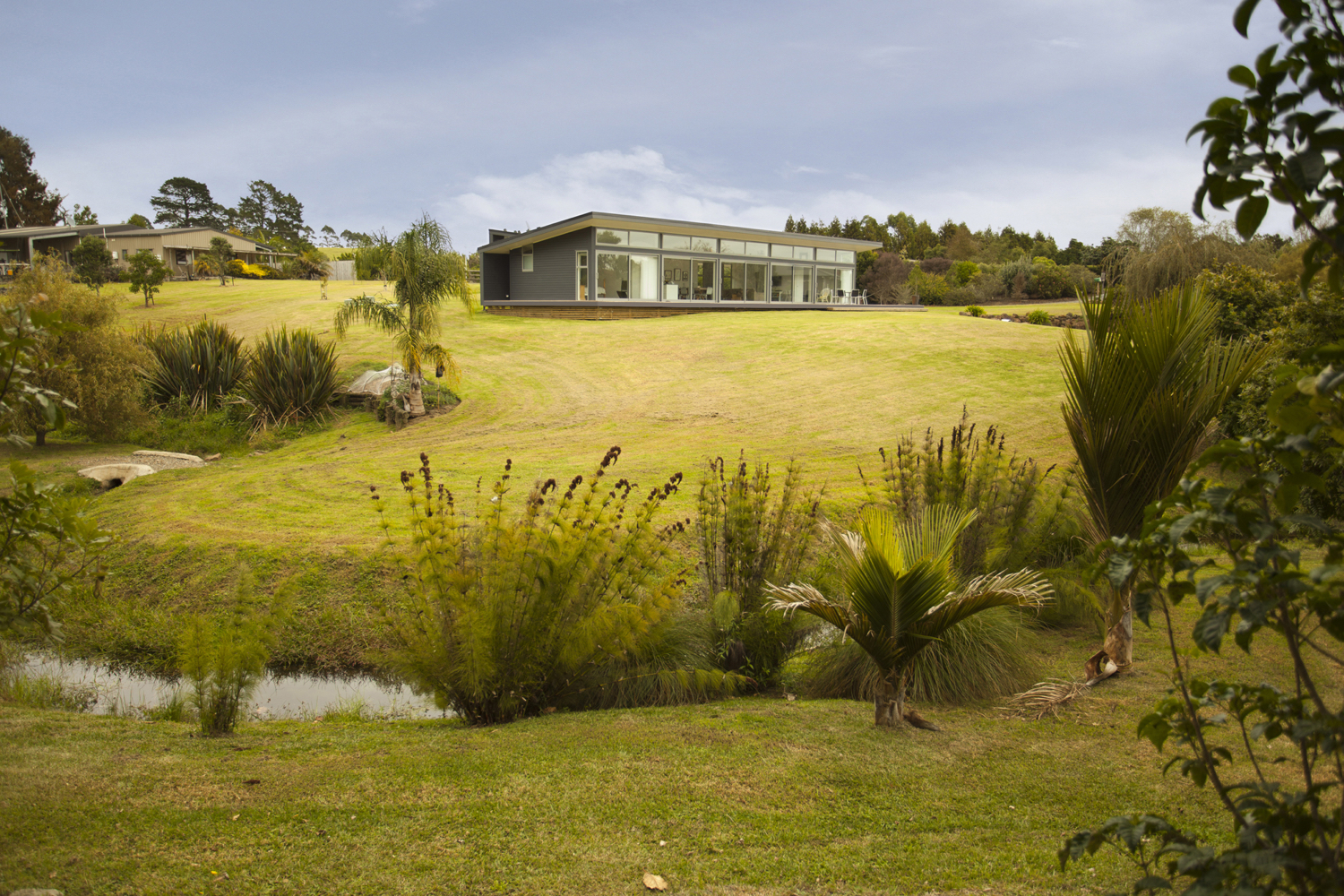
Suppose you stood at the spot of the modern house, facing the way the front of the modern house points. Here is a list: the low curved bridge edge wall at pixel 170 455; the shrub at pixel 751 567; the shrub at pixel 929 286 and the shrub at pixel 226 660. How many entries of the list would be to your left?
1

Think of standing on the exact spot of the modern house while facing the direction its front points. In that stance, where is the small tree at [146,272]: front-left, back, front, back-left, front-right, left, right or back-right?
back-right

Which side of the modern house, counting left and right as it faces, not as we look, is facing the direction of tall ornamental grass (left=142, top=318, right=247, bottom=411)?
right

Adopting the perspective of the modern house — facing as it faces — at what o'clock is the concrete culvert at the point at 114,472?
The concrete culvert is roughly at 2 o'clock from the modern house.

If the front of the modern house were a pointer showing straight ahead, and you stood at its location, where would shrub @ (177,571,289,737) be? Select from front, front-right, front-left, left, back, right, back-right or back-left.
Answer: front-right

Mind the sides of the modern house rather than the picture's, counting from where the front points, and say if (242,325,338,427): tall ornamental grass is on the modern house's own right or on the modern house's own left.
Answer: on the modern house's own right

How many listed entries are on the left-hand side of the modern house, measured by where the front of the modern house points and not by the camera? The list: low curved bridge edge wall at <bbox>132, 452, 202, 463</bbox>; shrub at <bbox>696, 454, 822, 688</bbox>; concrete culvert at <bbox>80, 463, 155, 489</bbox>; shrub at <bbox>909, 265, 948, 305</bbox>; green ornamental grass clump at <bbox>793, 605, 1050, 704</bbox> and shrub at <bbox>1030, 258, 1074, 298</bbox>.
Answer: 2

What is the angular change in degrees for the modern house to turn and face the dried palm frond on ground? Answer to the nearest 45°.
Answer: approximately 45° to its right

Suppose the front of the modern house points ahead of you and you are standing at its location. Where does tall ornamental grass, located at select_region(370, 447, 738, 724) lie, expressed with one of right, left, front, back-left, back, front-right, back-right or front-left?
front-right

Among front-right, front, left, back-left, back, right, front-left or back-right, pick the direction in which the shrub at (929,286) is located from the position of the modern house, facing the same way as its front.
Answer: left

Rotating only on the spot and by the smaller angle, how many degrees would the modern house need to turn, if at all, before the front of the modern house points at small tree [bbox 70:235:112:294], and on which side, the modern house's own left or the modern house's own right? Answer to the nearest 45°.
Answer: approximately 135° to the modern house's own right

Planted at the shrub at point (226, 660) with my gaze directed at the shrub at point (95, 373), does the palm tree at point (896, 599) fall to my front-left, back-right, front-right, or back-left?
back-right

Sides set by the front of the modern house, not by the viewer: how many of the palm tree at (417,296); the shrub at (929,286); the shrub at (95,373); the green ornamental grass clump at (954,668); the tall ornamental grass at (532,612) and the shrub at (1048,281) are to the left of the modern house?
2

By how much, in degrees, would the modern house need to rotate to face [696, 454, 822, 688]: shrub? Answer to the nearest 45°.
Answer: approximately 45° to its right
